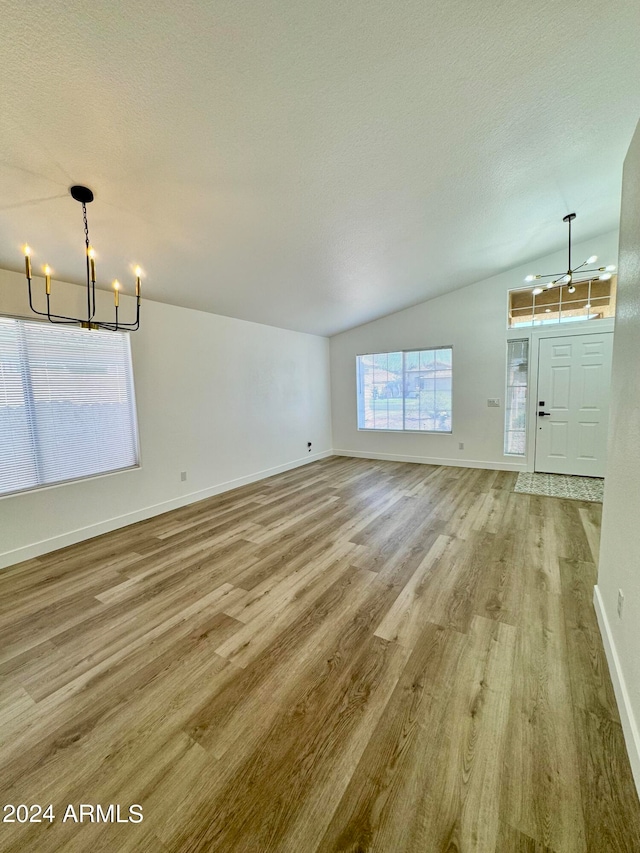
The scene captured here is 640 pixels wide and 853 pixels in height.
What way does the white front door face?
toward the camera

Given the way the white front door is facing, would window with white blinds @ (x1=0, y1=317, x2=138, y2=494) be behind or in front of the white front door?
in front

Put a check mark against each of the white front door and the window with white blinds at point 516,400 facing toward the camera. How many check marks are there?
2

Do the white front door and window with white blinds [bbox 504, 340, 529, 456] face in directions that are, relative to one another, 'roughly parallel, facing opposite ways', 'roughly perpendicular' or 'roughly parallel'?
roughly parallel

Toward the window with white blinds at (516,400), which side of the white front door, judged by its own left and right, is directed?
right

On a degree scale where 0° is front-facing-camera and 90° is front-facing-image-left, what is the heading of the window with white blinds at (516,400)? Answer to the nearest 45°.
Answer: approximately 0°

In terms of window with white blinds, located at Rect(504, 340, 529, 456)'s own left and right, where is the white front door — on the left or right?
on its left
